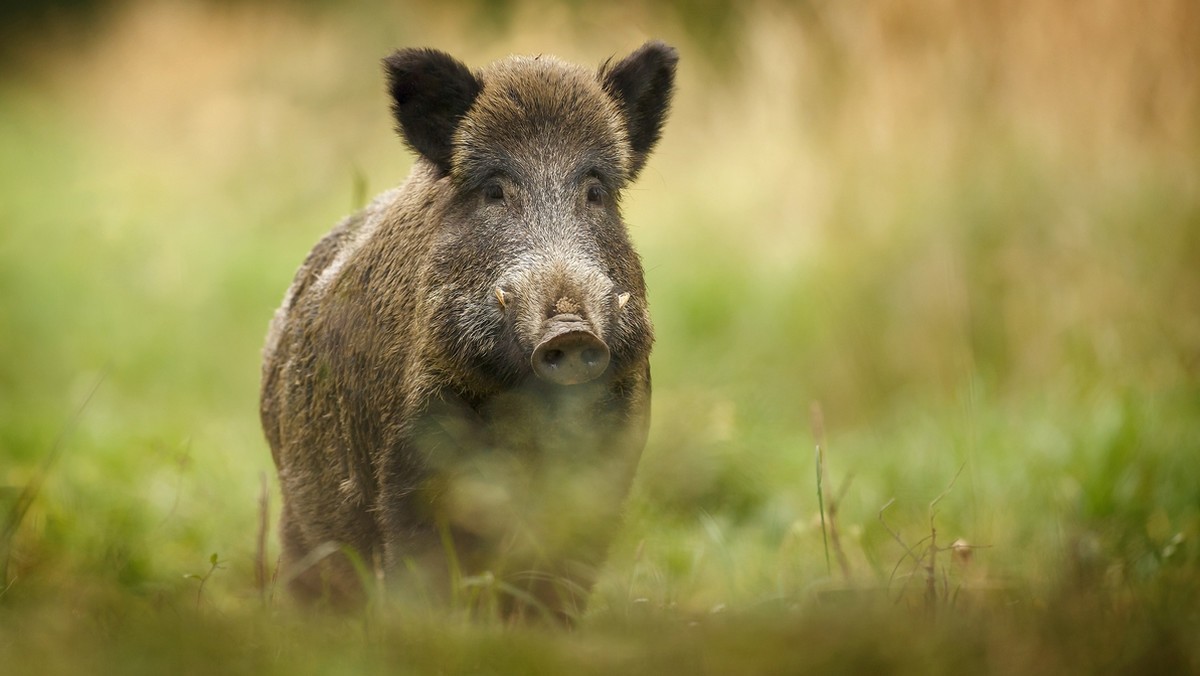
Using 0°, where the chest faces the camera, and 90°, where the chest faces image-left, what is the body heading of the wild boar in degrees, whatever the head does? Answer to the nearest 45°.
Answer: approximately 315°
